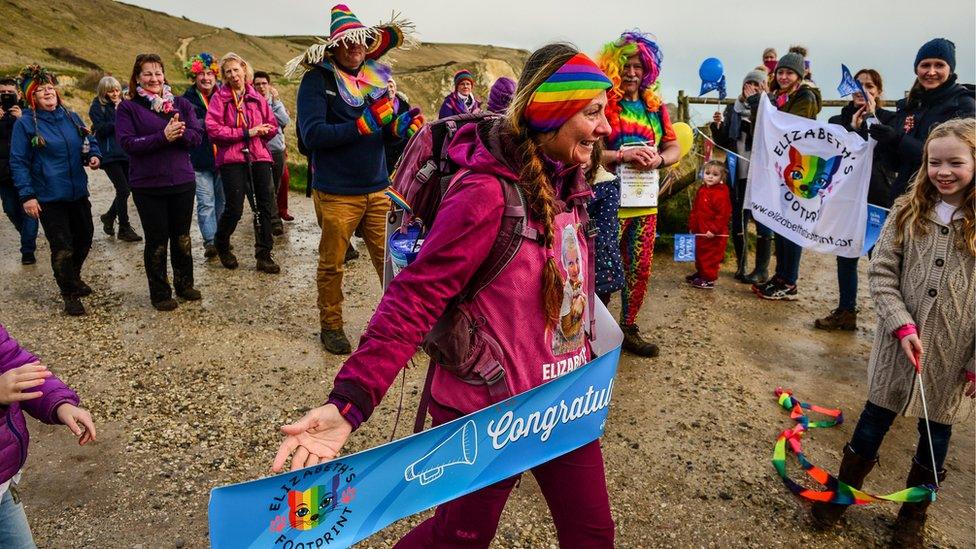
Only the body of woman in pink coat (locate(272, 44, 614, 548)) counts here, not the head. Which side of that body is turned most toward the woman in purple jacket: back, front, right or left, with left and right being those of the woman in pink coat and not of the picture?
back

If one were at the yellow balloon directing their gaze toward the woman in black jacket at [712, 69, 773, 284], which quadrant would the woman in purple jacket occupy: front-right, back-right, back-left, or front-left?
back-left

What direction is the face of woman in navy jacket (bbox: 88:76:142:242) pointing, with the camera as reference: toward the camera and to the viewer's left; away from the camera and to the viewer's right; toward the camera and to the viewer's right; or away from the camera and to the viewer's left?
toward the camera and to the viewer's right

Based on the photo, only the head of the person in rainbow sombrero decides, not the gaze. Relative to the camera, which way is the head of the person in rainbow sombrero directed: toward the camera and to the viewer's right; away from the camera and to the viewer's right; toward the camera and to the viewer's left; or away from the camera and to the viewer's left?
toward the camera and to the viewer's right

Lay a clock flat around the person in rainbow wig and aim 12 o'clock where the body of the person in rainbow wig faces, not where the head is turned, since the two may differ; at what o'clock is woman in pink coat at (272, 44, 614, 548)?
The woman in pink coat is roughly at 12 o'clock from the person in rainbow wig.

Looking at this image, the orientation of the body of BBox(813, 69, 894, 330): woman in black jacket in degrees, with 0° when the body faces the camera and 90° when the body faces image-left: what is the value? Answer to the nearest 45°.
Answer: approximately 45°

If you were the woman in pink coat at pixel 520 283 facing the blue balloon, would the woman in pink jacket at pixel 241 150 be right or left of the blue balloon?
left
